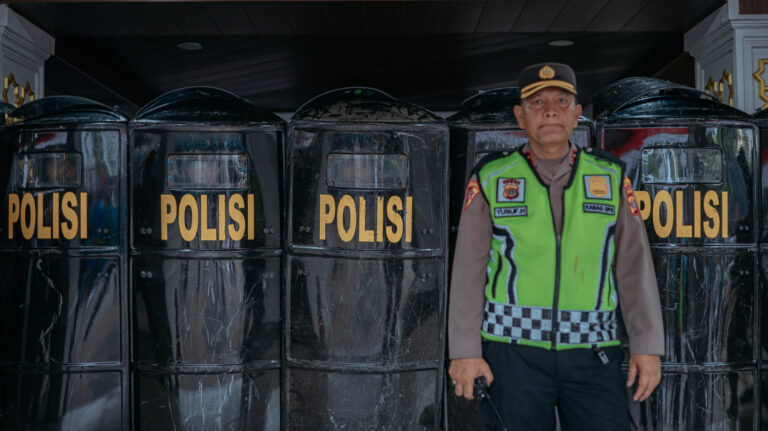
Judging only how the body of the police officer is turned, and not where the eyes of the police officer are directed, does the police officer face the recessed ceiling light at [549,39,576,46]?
no

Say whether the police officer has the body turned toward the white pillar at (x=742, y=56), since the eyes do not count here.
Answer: no

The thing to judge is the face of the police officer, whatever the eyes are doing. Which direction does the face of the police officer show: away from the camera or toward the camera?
toward the camera

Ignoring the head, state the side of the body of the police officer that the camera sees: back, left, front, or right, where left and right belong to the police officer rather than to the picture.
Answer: front
